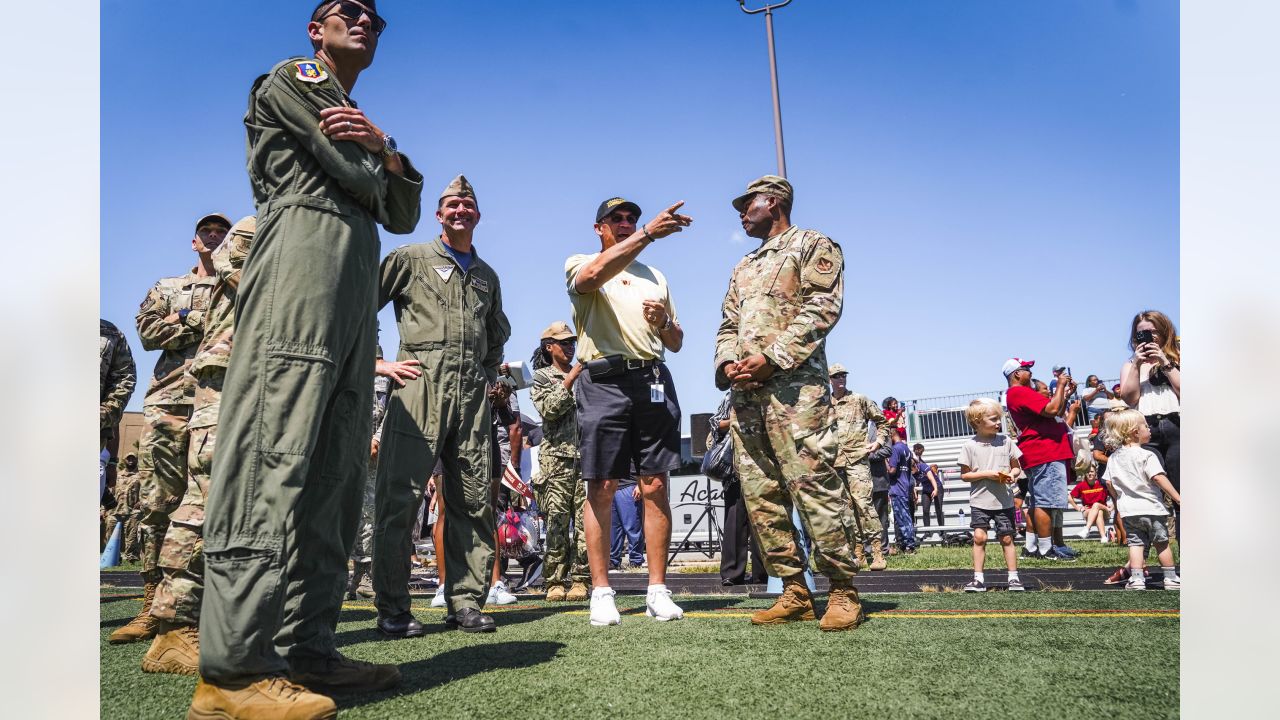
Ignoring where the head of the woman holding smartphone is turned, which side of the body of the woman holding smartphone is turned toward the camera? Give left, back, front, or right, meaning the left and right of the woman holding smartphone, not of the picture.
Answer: front

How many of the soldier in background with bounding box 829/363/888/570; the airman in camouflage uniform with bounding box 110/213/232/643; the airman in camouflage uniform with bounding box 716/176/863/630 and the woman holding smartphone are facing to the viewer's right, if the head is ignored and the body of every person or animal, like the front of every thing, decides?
0

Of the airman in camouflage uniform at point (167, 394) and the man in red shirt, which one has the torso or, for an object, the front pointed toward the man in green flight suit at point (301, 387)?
the airman in camouflage uniform

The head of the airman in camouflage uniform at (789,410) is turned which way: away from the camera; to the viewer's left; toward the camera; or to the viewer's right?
to the viewer's left

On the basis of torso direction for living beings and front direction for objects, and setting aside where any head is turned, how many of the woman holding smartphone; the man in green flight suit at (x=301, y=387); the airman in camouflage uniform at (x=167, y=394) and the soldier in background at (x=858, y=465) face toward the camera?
3

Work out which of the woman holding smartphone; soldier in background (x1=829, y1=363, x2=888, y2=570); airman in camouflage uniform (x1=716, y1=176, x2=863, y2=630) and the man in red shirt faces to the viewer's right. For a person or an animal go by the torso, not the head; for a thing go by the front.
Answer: the man in red shirt

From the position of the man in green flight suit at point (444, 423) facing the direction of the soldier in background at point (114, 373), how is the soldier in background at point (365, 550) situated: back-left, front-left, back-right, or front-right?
front-right

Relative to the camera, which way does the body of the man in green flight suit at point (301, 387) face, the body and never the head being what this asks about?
to the viewer's right

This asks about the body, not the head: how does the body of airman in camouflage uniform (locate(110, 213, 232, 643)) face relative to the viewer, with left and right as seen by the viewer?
facing the viewer

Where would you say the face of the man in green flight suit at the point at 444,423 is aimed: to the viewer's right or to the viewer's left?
to the viewer's right
